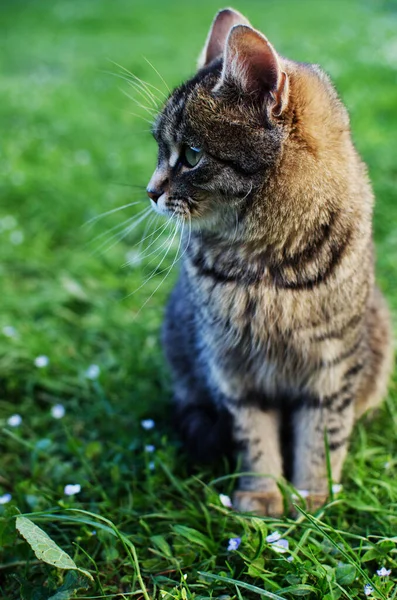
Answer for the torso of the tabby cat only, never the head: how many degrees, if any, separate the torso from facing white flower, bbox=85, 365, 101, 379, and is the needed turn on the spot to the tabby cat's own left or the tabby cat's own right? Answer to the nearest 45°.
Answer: approximately 135° to the tabby cat's own right

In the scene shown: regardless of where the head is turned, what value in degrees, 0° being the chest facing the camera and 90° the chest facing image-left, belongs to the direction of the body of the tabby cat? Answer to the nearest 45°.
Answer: approximately 0°

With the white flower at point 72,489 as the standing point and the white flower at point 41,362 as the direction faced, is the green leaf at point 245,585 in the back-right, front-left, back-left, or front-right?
back-right

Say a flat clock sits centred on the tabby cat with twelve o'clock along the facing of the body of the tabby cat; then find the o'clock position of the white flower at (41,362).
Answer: The white flower is roughly at 4 o'clock from the tabby cat.
